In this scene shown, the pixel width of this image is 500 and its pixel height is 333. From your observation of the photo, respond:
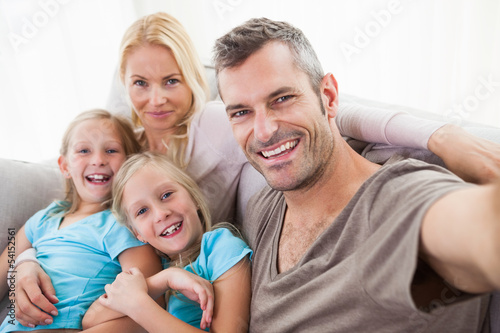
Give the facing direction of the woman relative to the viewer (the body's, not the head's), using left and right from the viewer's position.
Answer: facing the viewer

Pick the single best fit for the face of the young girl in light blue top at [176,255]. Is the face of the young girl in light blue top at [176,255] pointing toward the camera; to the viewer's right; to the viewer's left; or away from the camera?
toward the camera

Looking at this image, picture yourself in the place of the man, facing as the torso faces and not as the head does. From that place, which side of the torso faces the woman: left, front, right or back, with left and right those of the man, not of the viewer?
right

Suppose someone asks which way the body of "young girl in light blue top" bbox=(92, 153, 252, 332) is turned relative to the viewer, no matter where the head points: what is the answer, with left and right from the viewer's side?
facing the viewer and to the left of the viewer

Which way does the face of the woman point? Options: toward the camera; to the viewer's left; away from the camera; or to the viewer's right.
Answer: toward the camera
